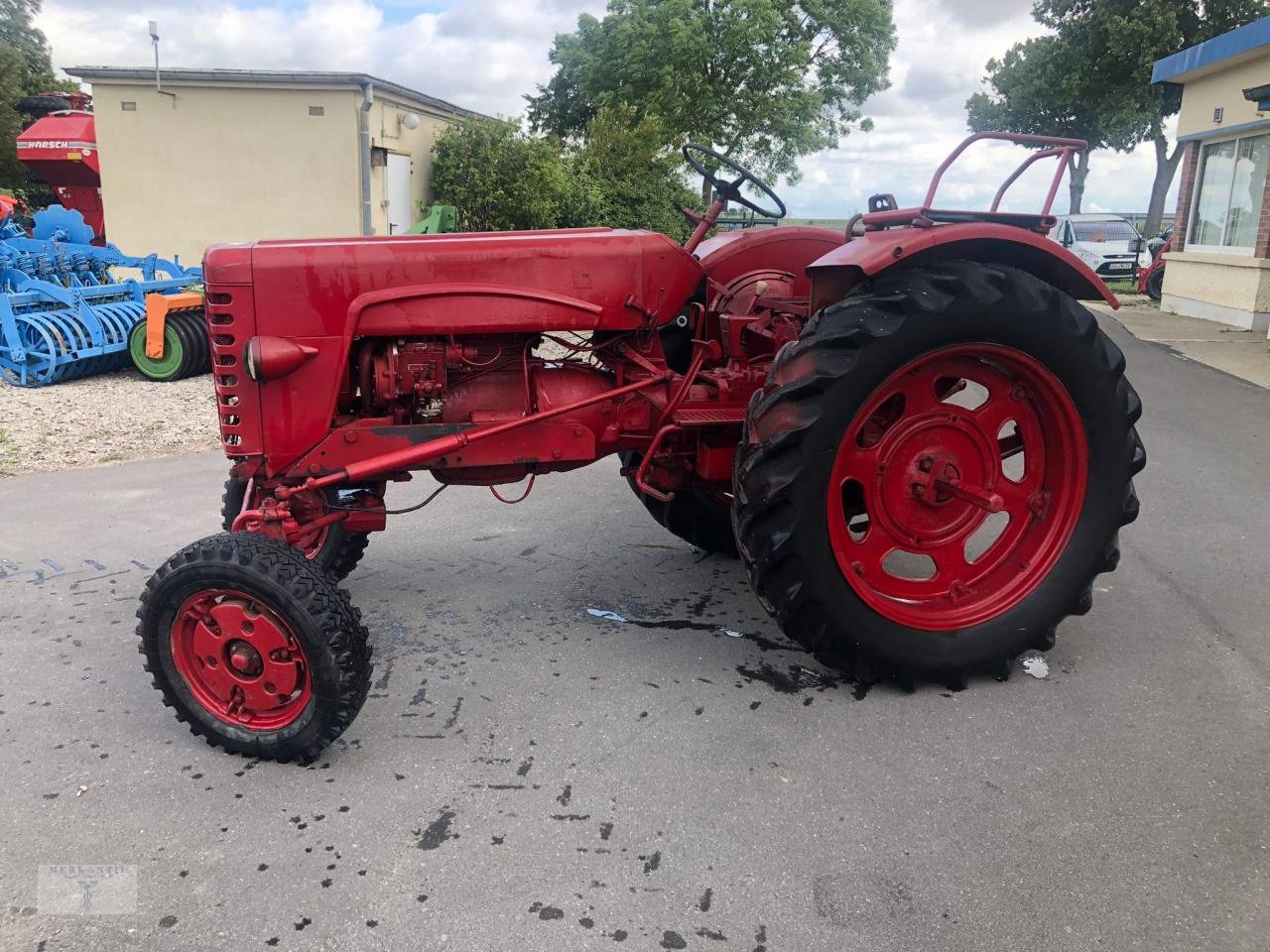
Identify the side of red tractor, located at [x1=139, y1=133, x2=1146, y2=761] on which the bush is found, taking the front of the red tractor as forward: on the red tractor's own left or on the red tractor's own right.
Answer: on the red tractor's own right

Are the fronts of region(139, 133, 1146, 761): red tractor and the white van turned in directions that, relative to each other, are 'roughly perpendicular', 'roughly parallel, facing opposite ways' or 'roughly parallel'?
roughly perpendicular

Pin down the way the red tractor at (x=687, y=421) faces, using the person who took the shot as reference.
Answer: facing to the left of the viewer

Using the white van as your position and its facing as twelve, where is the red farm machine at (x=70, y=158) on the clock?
The red farm machine is roughly at 3 o'clock from the white van.

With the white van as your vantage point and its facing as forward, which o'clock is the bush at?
The bush is roughly at 3 o'clock from the white van.

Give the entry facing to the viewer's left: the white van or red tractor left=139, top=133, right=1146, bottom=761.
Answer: the red tractor

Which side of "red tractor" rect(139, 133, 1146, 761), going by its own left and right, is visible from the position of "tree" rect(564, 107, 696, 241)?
right

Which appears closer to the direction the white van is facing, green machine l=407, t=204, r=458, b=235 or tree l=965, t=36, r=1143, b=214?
the green machine

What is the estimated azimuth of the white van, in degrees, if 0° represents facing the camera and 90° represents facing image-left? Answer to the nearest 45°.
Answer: approximately 315°

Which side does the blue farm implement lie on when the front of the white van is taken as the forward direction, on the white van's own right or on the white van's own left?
on the white van's own right

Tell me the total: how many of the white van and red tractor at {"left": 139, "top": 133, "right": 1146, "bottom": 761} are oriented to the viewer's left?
1
